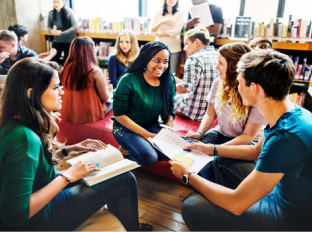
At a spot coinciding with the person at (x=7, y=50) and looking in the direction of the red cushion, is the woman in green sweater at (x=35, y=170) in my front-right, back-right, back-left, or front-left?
front-right

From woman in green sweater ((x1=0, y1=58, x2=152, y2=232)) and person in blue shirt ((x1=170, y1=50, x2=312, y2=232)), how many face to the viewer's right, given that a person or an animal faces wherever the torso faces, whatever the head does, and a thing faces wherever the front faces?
1

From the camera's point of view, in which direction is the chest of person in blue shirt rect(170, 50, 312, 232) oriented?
to the viewer's left

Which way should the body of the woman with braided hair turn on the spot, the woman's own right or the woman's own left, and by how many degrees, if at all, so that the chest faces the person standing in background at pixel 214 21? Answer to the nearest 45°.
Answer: approximately 90° to the woman's own left

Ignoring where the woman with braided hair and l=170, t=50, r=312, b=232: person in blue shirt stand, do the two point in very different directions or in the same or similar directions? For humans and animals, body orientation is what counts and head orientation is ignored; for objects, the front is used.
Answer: very different directions

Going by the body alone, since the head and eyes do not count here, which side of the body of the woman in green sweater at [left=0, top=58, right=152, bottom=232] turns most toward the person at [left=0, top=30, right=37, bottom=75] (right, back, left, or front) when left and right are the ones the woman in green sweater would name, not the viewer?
left

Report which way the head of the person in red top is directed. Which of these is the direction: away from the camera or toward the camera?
away from the camera

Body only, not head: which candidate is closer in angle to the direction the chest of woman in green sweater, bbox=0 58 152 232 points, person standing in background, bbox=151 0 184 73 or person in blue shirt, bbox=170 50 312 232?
the person in blue shirt

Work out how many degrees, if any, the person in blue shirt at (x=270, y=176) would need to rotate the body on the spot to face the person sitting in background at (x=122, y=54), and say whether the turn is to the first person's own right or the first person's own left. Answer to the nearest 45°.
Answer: approximately 45° to the first person's own right

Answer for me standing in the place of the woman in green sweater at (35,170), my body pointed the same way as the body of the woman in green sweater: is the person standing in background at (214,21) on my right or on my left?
on my left

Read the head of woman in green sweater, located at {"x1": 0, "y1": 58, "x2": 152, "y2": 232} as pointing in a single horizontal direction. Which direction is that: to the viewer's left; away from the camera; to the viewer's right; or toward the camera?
to the viewer's right

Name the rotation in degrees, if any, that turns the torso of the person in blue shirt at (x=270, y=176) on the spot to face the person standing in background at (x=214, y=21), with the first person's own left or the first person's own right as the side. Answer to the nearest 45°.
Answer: approximately 90° to the first person's own right

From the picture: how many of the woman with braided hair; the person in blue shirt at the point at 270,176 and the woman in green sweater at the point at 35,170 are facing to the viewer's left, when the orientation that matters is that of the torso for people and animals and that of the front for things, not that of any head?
1

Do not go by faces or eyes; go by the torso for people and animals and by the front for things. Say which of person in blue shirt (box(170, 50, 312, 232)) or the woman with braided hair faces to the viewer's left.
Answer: the person in blue shirt

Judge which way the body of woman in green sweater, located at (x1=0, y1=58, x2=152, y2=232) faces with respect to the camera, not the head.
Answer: to the viewer's right

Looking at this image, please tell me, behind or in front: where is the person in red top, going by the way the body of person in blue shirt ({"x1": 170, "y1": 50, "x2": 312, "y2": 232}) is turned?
in front
